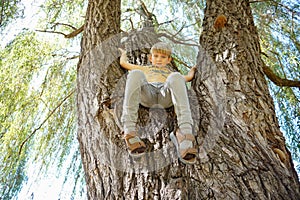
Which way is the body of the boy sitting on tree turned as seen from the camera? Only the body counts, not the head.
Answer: toward the camera

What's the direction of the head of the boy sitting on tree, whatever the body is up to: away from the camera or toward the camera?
toward the camera
